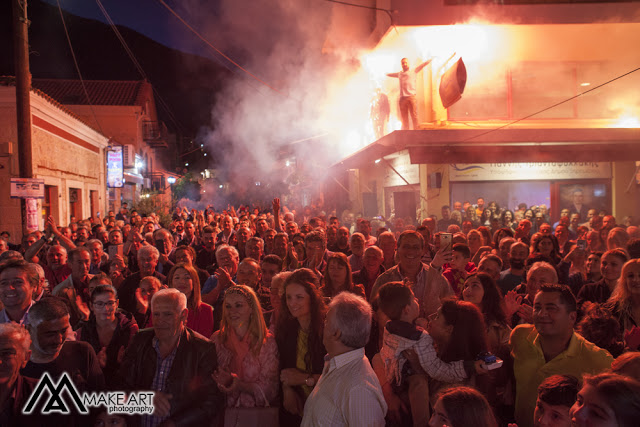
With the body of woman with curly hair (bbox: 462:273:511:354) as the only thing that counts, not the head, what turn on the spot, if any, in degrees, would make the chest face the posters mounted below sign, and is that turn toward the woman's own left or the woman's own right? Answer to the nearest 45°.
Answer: approximately 45° to the woman's own right

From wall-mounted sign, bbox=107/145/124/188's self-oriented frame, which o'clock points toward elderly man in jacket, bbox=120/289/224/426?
The elderly man in jacket is roughly at 12 o'clock from the wall-mounted sign.

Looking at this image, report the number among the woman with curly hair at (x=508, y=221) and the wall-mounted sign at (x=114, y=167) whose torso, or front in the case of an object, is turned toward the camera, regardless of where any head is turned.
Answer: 2

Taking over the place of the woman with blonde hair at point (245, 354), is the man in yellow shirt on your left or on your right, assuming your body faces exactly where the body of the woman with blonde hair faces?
on your left

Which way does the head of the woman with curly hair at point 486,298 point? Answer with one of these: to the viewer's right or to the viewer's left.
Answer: to the viewer's left

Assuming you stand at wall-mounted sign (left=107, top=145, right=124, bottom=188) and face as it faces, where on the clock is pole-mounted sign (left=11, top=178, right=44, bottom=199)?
pole-mounted sign (left=11, top=178, right=44, bottom=199) is roughly at 12 o'clock from wall-mounted sign (left=107, top=145, right=124, bottom=188).

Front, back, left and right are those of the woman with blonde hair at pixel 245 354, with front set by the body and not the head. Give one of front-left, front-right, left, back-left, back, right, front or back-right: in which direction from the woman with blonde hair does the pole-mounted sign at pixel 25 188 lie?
right

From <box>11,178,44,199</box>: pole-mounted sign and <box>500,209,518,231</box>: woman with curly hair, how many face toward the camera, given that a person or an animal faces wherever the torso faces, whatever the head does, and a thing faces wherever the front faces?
2
